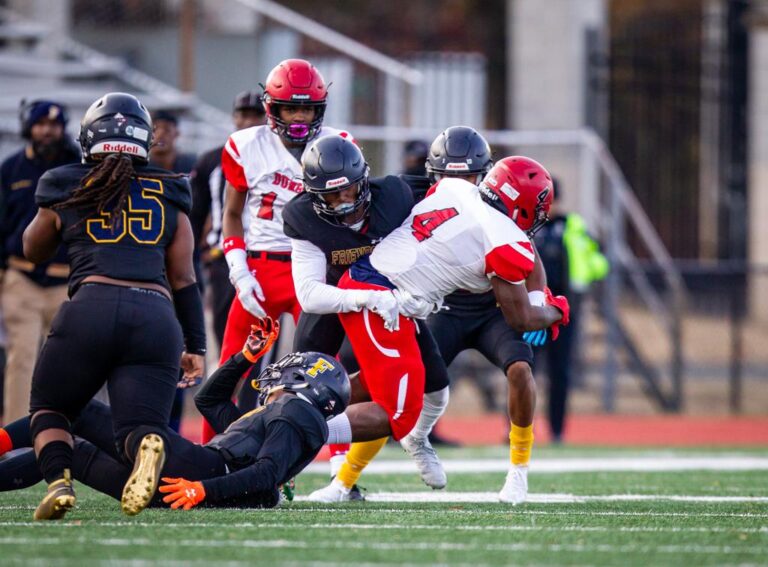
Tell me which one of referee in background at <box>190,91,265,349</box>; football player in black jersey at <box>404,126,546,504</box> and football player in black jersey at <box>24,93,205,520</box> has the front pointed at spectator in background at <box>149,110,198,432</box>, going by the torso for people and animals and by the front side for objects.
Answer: football player in black jersey at <box>24,93,205,520</box>

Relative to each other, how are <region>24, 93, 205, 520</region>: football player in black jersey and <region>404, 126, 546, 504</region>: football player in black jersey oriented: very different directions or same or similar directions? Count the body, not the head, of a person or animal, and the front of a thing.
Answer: very different directions

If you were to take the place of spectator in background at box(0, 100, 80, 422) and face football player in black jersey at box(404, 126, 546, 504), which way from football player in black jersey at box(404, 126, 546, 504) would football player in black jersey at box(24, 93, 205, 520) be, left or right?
right

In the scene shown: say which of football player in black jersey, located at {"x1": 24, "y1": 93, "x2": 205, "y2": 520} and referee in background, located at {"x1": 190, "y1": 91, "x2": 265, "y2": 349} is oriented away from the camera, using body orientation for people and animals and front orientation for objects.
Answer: the football player in black jersey

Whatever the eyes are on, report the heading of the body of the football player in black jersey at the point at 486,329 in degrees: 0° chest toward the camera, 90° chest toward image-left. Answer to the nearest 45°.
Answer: approximately 0°

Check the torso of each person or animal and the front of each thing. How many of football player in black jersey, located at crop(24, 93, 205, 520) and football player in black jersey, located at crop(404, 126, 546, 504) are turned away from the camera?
1

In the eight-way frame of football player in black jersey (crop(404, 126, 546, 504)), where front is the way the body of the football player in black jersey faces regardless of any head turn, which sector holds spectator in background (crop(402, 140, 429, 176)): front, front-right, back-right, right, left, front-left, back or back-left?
back

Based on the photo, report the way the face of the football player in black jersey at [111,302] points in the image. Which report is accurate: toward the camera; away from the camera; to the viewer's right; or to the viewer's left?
away from the camera

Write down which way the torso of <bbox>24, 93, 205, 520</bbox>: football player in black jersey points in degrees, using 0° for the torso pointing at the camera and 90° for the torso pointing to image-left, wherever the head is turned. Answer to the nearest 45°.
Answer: approximately 180°

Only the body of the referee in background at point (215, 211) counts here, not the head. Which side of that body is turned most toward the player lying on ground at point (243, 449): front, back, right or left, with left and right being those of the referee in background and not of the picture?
front

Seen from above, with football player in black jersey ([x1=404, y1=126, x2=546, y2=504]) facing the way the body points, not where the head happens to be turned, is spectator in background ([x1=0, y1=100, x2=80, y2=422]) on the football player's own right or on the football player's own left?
on the football player's own right

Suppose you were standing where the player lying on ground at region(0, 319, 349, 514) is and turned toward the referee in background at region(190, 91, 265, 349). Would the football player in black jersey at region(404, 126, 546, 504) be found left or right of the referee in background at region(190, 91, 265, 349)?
right

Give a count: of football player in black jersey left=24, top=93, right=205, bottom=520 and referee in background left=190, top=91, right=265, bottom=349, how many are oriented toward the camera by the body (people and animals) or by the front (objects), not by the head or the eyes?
1

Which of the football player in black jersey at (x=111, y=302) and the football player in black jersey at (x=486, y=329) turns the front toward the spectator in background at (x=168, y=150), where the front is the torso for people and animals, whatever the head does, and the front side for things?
the football player in black jersey at (x=111, y=302)

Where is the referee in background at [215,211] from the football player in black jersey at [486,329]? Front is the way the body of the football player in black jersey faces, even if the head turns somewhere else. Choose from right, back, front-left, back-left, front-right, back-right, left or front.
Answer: back-right

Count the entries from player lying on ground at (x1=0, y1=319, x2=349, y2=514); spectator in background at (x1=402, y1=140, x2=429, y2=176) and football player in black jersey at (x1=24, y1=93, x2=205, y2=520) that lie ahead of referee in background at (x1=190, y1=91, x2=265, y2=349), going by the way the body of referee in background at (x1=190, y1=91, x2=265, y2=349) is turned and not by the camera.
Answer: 2
